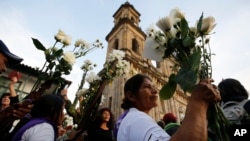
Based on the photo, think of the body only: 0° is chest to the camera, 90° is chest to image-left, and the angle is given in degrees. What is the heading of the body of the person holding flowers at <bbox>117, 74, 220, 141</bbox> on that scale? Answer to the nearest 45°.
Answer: approximately 270°

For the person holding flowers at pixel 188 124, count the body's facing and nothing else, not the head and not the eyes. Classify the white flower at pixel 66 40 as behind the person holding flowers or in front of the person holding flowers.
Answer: behind
